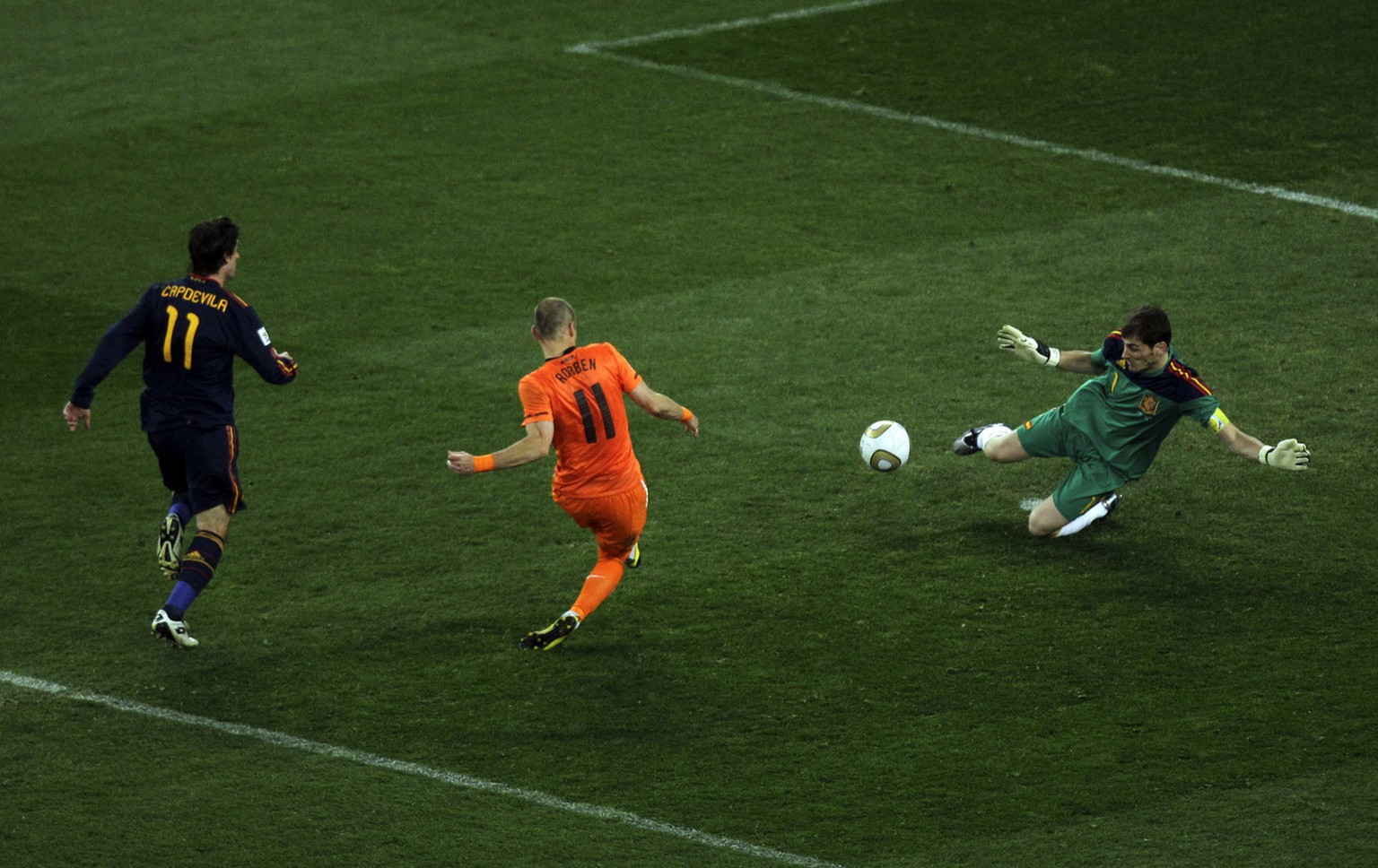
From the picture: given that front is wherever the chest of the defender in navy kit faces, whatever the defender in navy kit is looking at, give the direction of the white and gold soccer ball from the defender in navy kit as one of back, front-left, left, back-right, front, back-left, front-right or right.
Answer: front-right

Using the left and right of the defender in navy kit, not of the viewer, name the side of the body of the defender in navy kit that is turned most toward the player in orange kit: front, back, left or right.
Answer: right

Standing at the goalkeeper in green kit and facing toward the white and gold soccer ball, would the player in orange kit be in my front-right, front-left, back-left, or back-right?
front-left

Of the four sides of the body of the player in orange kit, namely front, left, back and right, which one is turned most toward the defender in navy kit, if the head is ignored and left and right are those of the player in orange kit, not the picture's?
left

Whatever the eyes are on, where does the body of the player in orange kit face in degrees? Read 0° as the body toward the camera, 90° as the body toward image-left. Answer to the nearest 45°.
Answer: approximately 180°

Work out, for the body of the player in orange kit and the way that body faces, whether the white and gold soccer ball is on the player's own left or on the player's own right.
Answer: on the player's own right

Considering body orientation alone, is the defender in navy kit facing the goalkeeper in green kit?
no

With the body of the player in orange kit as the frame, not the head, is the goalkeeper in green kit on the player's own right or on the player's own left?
on the player's own right

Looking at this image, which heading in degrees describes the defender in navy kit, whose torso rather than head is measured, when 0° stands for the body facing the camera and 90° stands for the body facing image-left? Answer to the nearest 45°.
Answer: approximately 225°

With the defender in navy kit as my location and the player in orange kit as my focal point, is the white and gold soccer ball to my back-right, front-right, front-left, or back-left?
front-left

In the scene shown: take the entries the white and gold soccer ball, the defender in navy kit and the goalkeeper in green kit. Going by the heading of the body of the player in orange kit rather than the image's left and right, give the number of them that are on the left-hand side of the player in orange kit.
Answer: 1

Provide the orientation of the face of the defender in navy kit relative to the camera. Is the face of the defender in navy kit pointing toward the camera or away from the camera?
away from the camera

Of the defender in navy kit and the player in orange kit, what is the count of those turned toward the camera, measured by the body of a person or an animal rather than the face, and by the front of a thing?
0
